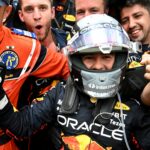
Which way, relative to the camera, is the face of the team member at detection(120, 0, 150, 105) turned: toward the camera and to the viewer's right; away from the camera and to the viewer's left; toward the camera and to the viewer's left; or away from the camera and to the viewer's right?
toward the camera and to the viewer's left

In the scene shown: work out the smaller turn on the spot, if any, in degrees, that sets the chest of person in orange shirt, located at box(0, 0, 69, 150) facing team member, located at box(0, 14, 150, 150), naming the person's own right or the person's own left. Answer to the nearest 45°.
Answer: approximately 45° to the person's own left

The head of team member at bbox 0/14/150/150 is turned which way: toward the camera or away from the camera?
toward the camera

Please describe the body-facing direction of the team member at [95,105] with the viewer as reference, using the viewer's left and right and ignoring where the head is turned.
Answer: facing the viewer

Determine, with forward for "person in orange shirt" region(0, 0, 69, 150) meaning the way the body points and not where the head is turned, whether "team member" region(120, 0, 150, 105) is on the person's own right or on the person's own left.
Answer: on the person's own left

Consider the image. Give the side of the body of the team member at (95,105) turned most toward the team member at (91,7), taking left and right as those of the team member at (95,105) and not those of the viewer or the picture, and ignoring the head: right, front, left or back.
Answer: back

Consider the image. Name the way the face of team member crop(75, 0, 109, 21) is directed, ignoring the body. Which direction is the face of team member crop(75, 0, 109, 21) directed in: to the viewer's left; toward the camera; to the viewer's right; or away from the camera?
toward the camera

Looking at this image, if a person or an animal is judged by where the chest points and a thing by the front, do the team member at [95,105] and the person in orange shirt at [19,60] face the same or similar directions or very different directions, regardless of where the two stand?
same or similar directions

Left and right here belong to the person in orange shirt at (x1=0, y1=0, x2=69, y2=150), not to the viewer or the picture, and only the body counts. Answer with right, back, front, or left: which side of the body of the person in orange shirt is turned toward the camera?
front

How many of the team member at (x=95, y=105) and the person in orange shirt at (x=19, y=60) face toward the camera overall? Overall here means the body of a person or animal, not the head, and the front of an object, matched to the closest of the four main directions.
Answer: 2

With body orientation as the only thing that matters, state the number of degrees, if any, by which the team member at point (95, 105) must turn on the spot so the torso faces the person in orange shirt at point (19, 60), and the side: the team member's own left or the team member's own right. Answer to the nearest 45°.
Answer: approximately 135° to the team member's own right
